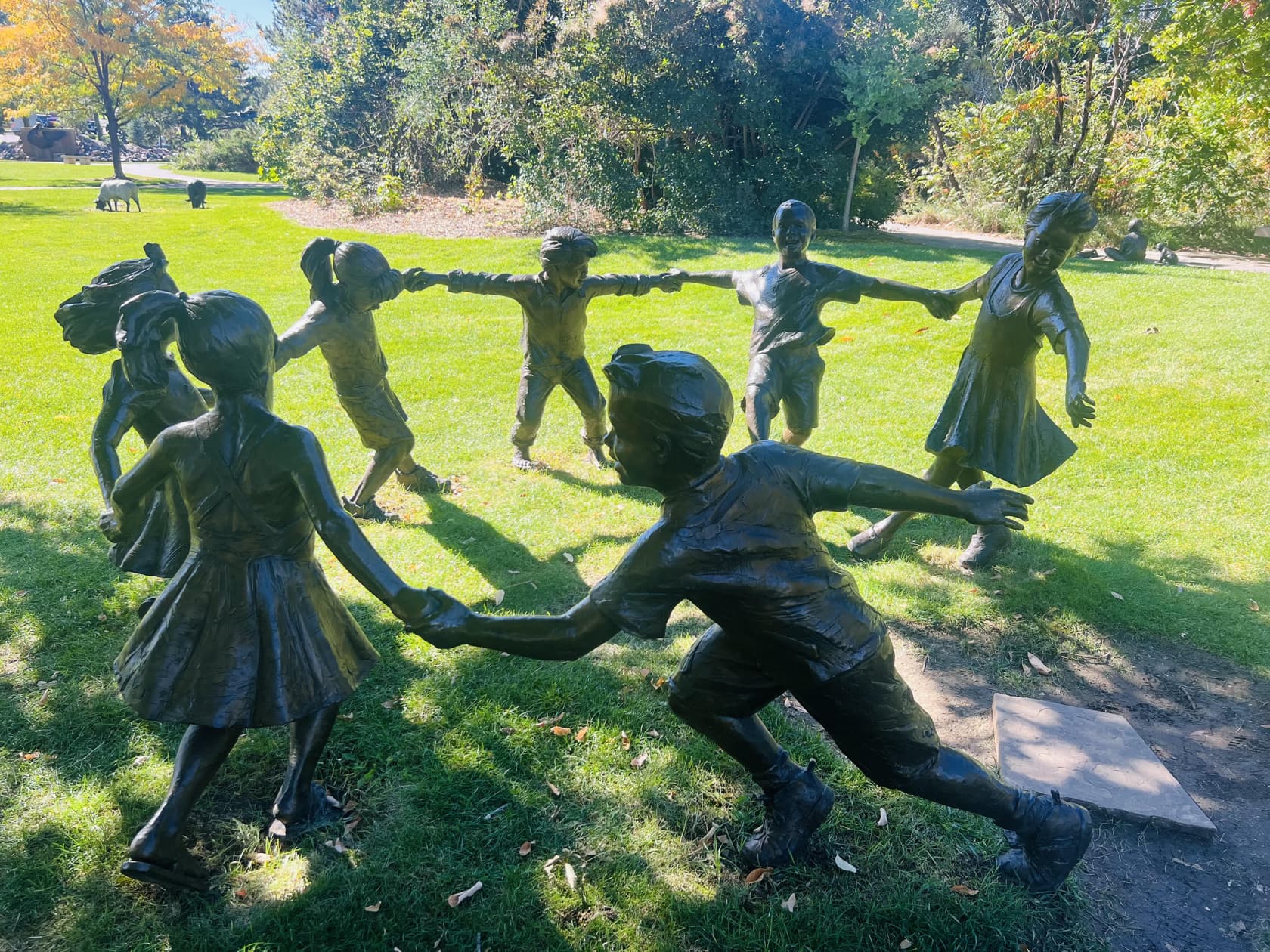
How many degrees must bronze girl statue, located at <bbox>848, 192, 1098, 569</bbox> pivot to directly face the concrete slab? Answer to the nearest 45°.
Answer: approximately 45° to its left

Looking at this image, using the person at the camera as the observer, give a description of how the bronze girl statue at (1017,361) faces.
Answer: facing the viewer and to the left of the viewer

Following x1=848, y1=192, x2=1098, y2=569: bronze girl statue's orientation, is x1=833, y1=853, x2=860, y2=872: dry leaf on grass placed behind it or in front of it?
in front

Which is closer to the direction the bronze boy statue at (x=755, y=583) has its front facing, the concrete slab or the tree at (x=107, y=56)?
the tree

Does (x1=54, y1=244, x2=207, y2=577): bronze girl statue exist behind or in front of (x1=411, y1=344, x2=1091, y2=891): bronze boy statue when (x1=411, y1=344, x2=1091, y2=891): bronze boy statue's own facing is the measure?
in front

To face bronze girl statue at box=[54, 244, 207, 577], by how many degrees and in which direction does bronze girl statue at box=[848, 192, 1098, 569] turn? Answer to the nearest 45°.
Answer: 0° — it already faces it

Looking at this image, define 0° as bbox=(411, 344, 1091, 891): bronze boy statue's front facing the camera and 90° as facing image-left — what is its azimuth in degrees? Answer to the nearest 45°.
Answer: approximately 135°

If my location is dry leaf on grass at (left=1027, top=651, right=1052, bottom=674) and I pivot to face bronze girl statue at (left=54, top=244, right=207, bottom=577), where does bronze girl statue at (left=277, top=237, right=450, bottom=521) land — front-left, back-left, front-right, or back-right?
front-right

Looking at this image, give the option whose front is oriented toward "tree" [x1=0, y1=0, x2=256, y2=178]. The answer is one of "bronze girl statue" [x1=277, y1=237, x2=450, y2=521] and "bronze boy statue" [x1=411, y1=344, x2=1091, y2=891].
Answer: the bronze boy statue

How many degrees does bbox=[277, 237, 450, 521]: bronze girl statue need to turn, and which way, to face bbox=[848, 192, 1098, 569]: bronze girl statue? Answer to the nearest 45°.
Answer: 0° — it already faces it

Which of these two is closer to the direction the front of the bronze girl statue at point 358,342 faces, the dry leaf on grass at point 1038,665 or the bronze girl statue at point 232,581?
the dry leaf on grass

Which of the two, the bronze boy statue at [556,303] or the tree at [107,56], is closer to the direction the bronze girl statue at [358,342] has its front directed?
the bronze boy statue
